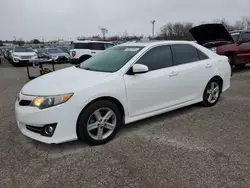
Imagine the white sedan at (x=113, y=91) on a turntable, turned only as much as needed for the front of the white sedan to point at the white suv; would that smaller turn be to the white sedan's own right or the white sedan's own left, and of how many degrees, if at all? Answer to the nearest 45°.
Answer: approximately 135° to the white sedan's own right

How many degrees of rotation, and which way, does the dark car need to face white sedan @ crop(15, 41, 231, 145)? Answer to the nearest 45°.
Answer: approximately 45° to its left

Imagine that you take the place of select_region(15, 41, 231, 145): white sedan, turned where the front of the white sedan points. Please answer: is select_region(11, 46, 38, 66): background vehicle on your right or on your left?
on your right

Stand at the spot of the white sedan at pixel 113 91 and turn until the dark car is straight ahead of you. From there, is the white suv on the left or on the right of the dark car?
left

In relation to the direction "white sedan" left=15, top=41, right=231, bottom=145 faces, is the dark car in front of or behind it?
behind

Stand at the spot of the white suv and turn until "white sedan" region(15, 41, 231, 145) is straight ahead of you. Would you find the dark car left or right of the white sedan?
left

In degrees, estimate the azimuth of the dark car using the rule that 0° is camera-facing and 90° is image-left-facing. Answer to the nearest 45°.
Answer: approximately 45°
